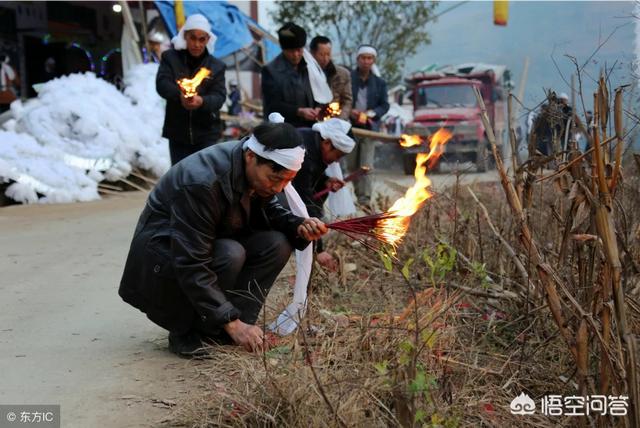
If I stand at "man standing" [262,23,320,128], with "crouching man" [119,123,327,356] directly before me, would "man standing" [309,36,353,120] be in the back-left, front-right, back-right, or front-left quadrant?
back-left

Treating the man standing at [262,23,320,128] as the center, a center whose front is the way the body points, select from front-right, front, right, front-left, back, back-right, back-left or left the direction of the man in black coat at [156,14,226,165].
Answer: right

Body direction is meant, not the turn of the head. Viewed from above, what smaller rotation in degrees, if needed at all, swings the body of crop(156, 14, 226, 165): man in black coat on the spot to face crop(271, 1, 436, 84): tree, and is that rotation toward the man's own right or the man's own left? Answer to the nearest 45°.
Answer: approximately 180°

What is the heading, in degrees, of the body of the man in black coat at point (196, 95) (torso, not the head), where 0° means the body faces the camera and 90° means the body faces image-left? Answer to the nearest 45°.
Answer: approximately 0°

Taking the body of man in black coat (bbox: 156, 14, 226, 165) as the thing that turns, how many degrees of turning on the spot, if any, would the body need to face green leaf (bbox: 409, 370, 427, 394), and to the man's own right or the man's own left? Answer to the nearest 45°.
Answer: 0° — they already face it

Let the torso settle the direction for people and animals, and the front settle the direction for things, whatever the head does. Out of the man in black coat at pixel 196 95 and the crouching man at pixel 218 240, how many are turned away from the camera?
0

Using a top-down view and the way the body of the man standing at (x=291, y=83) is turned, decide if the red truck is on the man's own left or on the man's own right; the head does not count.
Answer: on the man's own left

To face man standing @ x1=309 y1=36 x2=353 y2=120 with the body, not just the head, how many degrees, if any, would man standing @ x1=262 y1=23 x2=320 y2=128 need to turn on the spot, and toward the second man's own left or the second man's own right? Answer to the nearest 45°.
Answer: approximately 90° to the second man's own left

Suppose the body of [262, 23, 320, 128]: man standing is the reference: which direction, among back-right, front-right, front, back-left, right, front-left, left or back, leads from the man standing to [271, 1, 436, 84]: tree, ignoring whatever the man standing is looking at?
back-left

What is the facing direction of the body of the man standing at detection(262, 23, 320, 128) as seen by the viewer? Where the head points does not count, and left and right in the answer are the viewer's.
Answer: facing the viewer and to the right of the viewer

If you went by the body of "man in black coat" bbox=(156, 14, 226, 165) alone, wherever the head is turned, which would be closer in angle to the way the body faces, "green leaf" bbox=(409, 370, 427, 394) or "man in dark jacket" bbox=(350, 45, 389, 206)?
the green leaf
